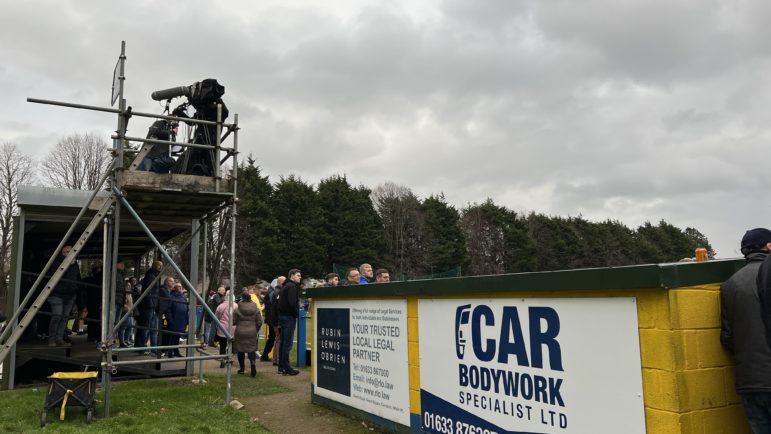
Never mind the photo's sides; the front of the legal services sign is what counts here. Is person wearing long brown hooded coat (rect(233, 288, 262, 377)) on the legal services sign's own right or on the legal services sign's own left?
on the legal services sign's own right

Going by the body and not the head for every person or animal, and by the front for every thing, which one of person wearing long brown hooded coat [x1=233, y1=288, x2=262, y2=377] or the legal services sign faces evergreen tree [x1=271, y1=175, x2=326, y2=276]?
the person wearing long brown hooded coat

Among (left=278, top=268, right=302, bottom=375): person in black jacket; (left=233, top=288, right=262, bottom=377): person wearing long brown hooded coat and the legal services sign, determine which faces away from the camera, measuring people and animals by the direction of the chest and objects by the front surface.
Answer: the person wearing long brown hooded coat

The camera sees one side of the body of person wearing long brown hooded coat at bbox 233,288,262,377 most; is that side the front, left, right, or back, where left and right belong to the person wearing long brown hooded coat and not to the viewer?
back

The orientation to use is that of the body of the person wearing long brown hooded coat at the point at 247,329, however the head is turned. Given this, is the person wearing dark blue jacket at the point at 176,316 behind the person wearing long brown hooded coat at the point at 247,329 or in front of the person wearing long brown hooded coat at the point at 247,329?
in front

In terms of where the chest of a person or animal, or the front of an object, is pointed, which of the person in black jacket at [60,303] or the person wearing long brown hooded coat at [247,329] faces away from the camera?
the person wearing long brown hooded coat

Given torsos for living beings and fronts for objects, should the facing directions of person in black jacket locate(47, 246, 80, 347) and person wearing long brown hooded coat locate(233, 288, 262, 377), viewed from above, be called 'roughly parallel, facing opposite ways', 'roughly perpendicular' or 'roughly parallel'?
roughly perpendicular

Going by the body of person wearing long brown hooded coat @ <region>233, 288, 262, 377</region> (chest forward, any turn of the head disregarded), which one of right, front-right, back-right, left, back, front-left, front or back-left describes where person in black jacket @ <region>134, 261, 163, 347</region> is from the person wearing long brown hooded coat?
front-left

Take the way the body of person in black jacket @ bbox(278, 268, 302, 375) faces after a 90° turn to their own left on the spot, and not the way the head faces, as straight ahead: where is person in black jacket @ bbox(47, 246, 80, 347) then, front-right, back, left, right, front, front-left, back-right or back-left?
left

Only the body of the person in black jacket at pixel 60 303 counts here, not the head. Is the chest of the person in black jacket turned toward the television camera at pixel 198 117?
no

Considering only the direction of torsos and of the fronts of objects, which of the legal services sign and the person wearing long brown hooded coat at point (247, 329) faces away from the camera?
the person wearing long brown hooded coat

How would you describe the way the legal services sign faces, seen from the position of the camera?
facing the viewer and to the left of the viewer
